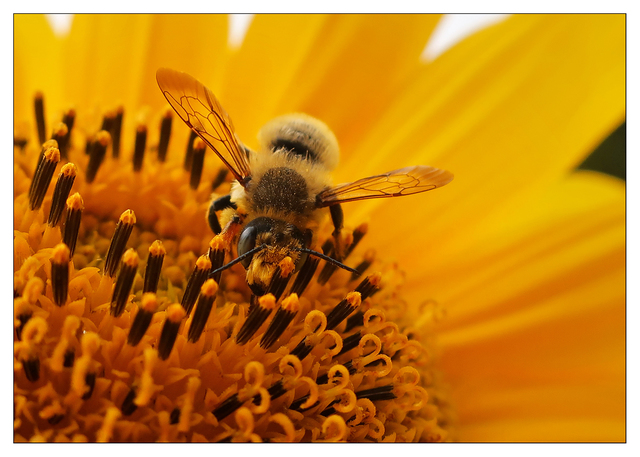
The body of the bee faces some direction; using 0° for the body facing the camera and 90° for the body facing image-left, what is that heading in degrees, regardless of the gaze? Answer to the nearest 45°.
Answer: approximately 0°
